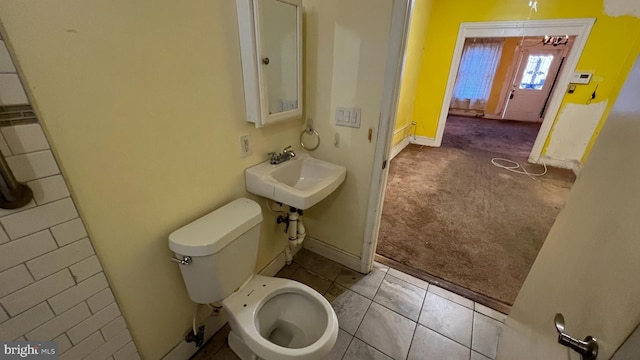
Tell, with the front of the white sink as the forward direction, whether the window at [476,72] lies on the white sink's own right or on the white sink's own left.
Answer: on the white sink's own left

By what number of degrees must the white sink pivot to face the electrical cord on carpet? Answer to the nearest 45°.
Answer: approximately 90° to its left

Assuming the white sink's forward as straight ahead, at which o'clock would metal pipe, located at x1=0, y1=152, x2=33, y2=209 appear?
The metal pipe is roughly at 3 o'clock from the white sink.

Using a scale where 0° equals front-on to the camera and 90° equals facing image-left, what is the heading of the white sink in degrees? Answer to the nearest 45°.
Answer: approximately 315°

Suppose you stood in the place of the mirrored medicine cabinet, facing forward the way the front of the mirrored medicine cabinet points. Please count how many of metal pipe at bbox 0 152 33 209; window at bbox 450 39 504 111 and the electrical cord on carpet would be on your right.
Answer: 1

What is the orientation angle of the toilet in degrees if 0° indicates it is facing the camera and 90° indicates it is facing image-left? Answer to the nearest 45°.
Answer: approximately 315°
